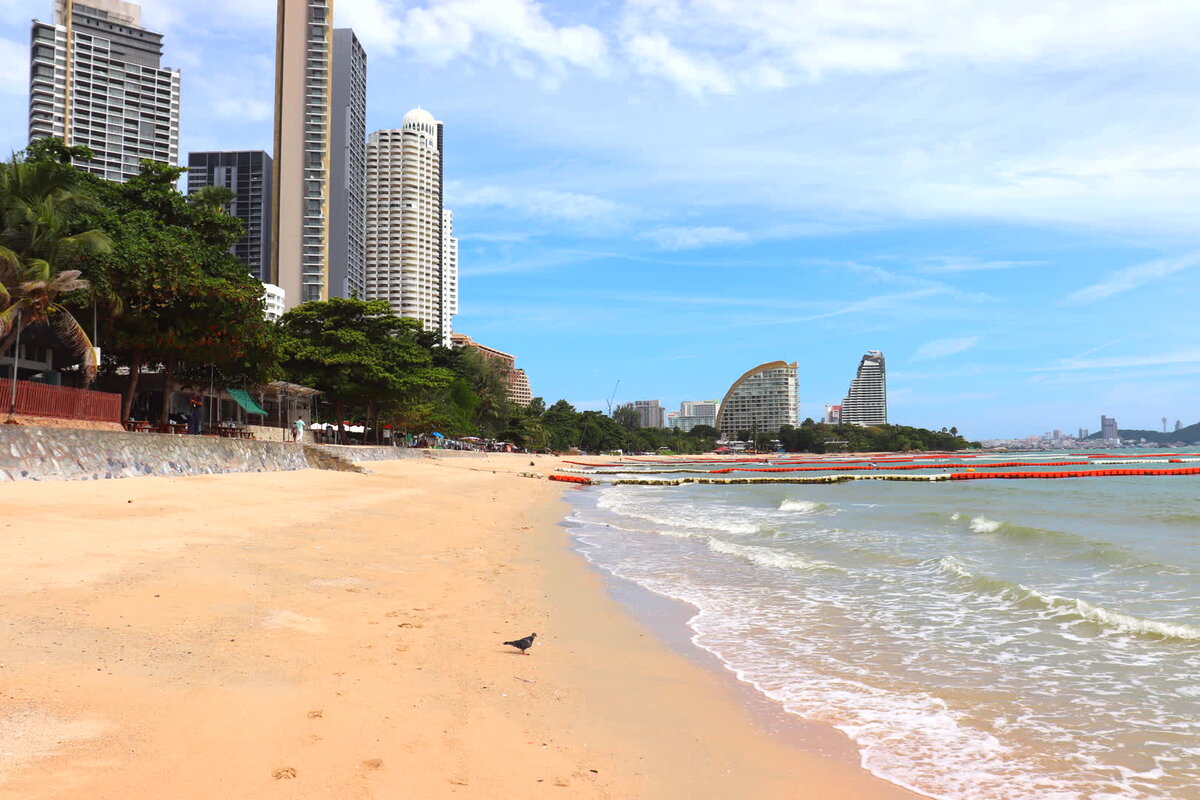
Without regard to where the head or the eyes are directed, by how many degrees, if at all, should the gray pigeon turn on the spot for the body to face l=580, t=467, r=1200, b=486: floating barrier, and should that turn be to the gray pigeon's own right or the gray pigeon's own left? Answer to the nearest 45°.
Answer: approximately 45° to the gray pigeon's own left

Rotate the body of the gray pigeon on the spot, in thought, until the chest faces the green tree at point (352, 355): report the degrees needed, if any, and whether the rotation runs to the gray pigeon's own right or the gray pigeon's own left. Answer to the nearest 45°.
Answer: approximately 90° to the gray pigeon's own left

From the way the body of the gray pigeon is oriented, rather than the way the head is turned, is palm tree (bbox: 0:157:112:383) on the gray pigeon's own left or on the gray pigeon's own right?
on the gray pigeon's own left

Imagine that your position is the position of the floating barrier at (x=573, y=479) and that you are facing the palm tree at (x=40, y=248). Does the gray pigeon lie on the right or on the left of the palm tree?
left

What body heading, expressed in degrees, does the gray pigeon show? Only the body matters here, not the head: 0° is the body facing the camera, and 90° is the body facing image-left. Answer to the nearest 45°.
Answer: approximately 270°

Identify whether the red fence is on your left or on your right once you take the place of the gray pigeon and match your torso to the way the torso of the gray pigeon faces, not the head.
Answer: on your left

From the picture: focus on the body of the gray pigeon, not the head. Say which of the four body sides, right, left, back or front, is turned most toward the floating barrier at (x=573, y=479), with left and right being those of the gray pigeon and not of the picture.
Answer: left

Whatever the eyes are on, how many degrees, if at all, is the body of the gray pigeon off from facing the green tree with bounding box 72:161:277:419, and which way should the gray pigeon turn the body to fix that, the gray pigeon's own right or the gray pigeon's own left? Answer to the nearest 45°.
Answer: approximately 135° to the gray pigeon's own left

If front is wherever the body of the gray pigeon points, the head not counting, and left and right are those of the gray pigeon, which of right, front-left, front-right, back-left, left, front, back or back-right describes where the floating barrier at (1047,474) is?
front-left

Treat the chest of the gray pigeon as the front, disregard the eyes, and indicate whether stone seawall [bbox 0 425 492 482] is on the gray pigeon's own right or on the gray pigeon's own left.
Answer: on the gray pigeon's own left
